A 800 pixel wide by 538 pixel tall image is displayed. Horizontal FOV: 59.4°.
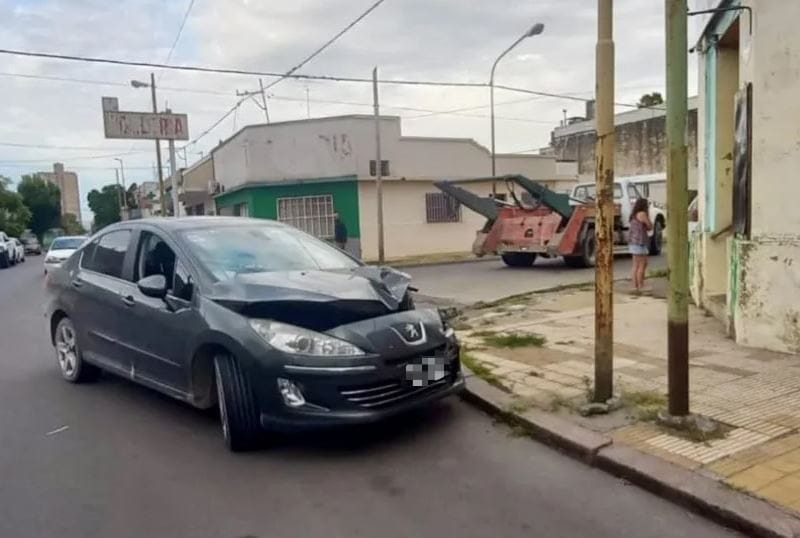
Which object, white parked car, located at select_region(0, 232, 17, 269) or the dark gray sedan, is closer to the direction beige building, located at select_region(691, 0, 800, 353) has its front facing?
the dark gray sedan

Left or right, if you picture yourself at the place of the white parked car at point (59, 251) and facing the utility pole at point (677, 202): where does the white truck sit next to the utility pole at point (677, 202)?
left

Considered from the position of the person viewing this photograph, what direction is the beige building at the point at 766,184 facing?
facing the viewer and to the left of the viewer

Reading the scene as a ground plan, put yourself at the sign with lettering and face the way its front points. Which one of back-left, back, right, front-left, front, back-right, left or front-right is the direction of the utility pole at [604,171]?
front

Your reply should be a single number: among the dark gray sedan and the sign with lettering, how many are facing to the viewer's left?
0

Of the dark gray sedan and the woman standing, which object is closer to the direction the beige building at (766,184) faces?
the dark gray sedan

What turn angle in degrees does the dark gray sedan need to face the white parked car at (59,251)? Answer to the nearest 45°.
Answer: approximately 135° to its left

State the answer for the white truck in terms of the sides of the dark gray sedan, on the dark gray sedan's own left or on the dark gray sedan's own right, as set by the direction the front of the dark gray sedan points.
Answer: on the dark gray sedan's own left

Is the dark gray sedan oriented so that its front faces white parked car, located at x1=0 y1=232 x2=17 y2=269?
no

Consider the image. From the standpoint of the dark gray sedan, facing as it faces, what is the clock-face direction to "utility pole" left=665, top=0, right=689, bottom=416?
The utility pole is roughly at 11 o'clock from the dark gray sedan.

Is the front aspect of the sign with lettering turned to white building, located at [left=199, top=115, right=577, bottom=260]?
no

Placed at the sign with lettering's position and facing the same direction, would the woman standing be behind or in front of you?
in front

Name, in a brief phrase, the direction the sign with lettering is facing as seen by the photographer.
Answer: facing the viewer

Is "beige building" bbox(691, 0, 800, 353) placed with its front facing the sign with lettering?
no

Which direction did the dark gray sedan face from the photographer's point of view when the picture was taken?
facing the viewer and to the right of the viewer

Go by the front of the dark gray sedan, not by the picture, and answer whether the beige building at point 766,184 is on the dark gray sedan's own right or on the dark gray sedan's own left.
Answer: on the dark gray sedan's own left

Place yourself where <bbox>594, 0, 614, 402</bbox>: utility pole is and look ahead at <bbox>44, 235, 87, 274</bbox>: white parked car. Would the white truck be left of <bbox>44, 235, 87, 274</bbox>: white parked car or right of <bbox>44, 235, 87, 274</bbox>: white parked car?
right

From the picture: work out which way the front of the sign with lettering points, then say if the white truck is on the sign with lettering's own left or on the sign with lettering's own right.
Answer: on the sign with lettering's own left
